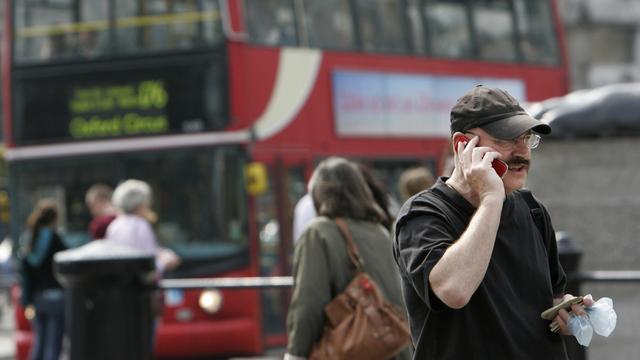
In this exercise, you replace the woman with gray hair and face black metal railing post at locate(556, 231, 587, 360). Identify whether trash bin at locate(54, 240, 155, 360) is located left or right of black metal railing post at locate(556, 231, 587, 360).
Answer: right

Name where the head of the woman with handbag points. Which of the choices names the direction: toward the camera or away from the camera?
away from the camera

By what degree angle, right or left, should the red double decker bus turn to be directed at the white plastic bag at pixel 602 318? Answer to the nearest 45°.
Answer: approximately 45° to its left

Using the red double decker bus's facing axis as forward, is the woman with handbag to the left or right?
on its left

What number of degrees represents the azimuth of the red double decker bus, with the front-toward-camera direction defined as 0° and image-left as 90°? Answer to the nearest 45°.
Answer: approximately 45°
